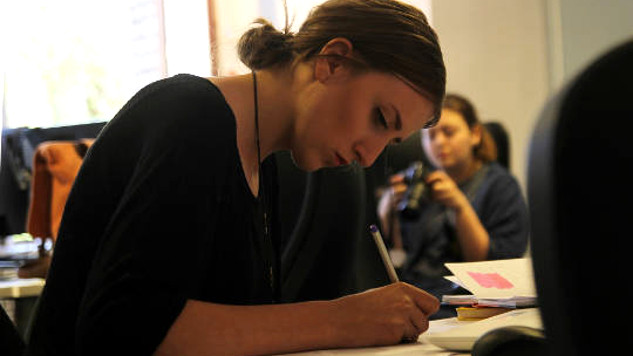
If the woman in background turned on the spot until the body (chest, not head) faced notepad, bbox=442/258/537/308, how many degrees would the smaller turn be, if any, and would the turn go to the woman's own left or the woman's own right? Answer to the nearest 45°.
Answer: approximately 45° to the woman's own left

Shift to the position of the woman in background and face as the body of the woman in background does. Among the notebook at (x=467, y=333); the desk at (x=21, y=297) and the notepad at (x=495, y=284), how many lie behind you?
0

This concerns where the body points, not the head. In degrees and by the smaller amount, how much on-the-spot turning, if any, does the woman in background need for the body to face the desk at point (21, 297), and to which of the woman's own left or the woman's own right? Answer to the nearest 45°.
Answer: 0° — they already face it

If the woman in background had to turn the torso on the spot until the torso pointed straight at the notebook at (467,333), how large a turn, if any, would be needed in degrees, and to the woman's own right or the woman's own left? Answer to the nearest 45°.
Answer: approximately 45° to the woman's own left

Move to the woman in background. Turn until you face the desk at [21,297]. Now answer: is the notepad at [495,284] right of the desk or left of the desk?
left

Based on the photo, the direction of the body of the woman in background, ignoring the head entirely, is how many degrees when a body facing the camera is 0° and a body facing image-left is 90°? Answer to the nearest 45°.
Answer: approximately 45°

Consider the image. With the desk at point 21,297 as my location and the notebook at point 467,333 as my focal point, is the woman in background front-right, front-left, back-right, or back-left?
front-left

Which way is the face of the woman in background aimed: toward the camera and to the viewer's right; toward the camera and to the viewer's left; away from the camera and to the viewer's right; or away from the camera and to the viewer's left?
toward the camera and to the viewer's left

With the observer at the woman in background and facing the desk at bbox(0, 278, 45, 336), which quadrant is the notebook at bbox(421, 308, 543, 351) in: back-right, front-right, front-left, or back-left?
front-left
